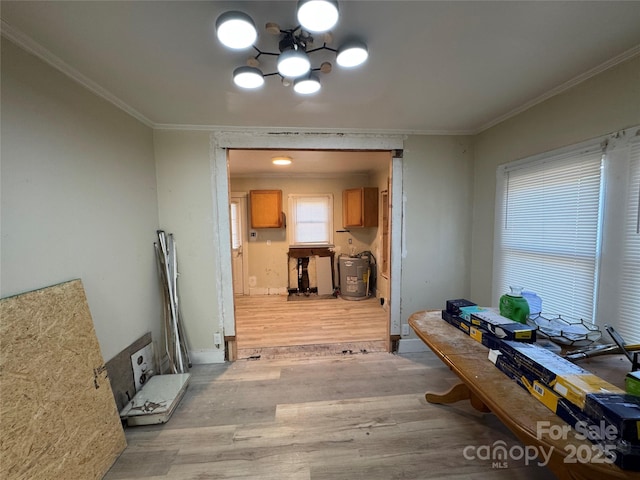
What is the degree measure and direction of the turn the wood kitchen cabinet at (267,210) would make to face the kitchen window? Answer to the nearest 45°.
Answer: approximately 90° to its left

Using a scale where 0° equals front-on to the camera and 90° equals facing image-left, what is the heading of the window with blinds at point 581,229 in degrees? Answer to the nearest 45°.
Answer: approximately 45°

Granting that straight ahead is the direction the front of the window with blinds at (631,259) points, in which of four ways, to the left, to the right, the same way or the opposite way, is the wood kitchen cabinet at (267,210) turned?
to the left

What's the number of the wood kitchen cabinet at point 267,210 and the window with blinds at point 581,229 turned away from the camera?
0

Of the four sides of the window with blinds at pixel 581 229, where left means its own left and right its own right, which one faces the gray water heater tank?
right

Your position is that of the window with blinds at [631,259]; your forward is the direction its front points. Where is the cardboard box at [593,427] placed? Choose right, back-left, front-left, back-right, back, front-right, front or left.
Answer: front-left

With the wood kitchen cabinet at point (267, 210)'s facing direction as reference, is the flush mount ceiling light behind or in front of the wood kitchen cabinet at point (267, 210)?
in front

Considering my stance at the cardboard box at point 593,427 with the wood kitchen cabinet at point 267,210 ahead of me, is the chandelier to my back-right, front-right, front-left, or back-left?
front-left

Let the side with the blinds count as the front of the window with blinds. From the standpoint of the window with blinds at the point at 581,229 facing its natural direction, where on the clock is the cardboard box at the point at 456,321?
The cardboard box is roughly at 12 o'clock from the window with blinds.

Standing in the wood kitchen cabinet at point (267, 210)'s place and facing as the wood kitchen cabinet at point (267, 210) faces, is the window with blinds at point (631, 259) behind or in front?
in front

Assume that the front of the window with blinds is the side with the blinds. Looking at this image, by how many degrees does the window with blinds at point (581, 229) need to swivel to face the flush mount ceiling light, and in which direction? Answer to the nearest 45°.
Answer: approximately 45° to its right

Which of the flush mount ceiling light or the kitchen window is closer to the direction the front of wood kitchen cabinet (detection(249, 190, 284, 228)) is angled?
the flush mount ceiling light

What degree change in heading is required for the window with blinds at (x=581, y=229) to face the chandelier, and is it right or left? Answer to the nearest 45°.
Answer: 0° — it already faces it

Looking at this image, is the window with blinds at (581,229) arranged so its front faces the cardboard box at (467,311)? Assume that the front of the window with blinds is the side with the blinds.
yes

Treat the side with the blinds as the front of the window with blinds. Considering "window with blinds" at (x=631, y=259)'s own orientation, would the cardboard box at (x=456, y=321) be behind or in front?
in front

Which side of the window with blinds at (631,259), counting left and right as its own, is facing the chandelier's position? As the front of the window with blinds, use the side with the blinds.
front
